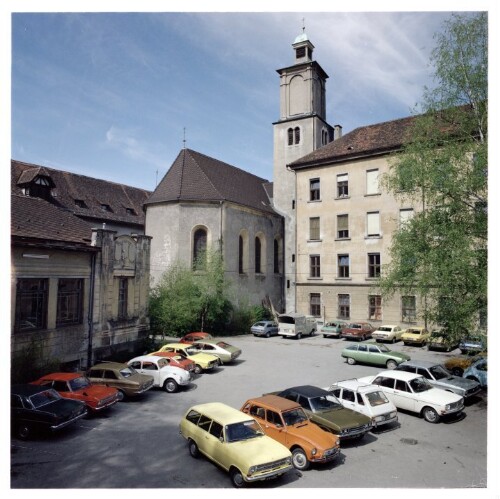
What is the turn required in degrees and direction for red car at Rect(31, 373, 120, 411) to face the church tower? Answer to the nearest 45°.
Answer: approximately 90° to its left

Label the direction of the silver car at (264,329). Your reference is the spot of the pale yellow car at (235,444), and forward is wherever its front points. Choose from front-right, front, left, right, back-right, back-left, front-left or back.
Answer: back-left

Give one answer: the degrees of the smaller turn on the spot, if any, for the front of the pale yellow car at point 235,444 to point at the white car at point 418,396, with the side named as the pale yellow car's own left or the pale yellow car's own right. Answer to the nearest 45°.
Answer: approximately 90° to the pale yellow car's own left

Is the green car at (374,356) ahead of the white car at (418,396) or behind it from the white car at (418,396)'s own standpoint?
behind

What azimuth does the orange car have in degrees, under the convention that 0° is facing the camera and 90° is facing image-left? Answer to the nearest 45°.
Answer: approximately 315°
